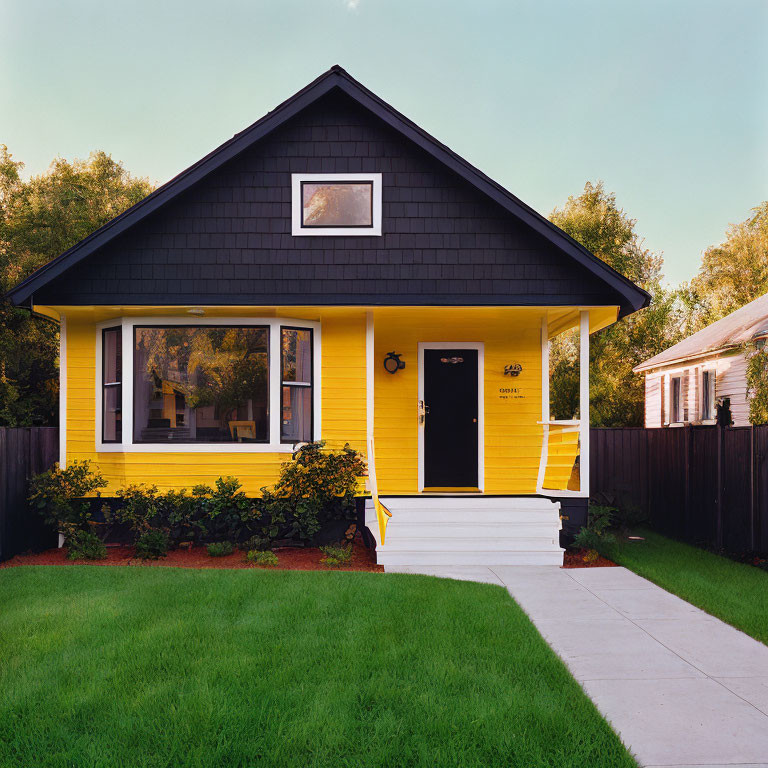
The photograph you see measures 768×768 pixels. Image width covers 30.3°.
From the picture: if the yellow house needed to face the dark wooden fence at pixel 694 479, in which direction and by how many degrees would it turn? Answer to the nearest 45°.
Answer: approximately 90° to its left

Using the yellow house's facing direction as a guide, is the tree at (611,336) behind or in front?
behind

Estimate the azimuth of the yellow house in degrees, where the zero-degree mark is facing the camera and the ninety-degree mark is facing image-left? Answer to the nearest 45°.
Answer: approximately 0°
